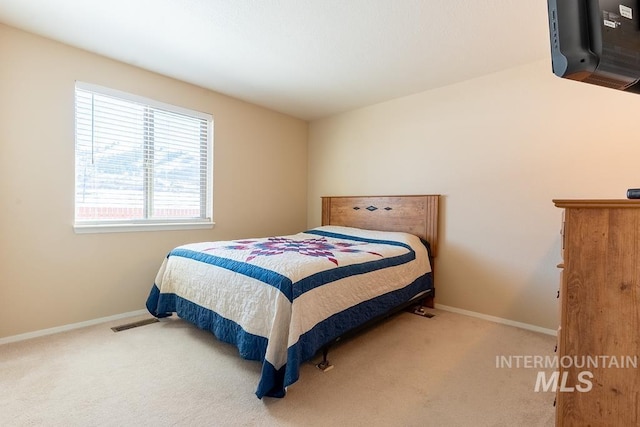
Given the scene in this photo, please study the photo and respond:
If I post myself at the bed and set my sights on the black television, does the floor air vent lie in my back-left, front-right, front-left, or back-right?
back-right

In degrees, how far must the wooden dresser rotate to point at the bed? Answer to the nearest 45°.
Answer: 0° — it already faces it

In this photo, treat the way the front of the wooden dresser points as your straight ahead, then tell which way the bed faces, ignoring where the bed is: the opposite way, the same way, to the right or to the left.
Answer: to the left

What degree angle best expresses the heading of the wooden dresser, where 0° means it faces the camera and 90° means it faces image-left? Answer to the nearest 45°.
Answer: approximately 90°

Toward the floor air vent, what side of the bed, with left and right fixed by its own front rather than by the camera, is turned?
right

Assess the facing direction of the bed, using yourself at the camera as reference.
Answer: facing the viewer and to the left of the viewer

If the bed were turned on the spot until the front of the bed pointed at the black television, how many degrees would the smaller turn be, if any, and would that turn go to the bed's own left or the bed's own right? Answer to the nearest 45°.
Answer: approximately 90° to the bed's own left

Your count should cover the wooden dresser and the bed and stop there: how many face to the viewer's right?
0

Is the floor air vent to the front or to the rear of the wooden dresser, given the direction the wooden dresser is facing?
to the front

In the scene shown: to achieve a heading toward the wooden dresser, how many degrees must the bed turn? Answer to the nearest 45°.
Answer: approximately 90° to its left
